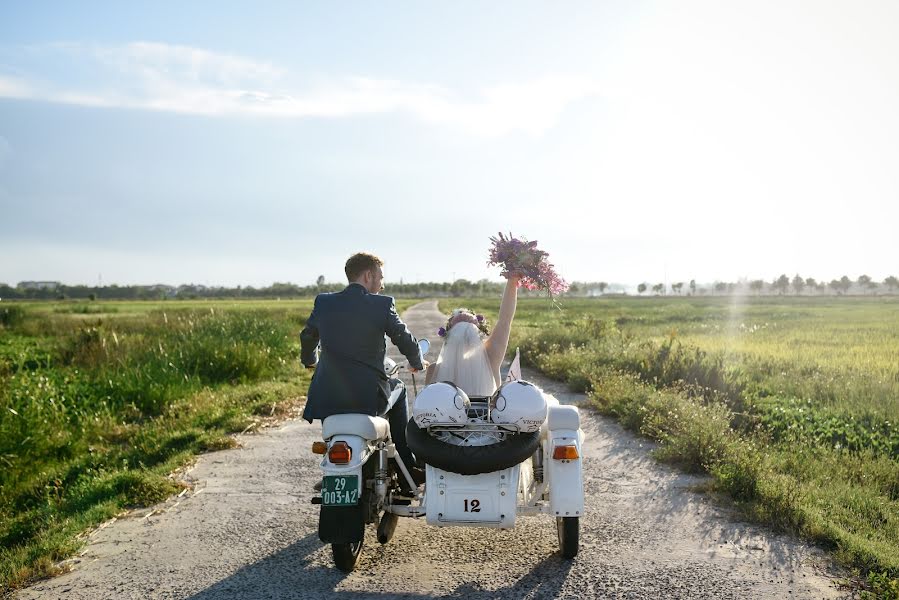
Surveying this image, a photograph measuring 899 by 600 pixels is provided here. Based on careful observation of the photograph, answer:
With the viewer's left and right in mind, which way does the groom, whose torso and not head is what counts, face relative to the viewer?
facing away from the viewer

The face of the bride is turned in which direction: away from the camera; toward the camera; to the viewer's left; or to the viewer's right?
away from the camera

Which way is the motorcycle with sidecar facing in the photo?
away from the camera

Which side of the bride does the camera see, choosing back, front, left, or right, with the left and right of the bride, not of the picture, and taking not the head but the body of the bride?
back

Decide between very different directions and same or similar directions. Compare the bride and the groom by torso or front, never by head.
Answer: same or similar directions

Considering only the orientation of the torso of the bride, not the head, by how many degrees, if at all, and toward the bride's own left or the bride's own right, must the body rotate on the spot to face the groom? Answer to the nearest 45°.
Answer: approximately 135° to the bride's own left

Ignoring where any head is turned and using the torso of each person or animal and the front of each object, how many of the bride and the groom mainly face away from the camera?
2

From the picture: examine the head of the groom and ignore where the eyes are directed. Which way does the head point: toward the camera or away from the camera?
away from the camera

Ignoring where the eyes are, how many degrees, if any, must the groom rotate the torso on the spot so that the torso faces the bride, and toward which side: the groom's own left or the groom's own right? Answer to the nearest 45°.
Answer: approximately 90° to the groom's own right
